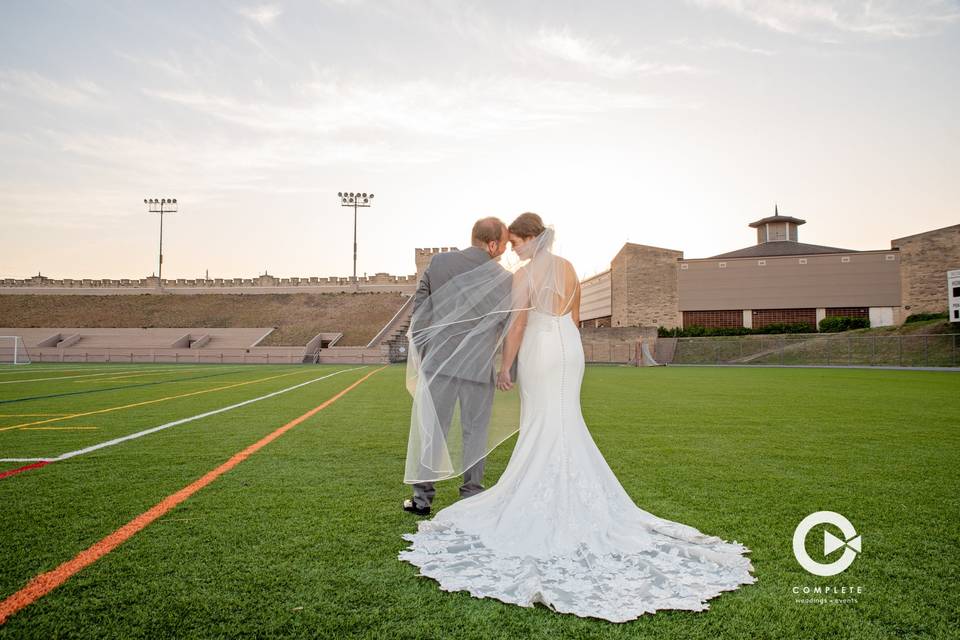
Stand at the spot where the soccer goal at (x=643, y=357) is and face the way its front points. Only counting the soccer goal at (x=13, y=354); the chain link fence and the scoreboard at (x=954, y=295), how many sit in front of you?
1

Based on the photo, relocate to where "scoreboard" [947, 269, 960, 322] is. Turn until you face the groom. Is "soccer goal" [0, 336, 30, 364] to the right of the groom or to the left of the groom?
right

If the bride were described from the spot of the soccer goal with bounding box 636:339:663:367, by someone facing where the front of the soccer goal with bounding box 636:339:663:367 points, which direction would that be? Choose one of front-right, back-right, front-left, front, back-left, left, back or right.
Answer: left

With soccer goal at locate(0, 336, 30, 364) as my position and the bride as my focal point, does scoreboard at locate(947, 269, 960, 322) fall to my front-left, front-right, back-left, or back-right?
front-left

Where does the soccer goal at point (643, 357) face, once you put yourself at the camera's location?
facing to the left of the viewer

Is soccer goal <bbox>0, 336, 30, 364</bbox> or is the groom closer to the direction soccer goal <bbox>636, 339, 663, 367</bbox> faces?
the soccer goal

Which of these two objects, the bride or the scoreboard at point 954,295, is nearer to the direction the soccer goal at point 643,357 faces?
the bride

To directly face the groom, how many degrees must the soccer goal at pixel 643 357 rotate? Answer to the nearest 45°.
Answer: approximately 90° to its left

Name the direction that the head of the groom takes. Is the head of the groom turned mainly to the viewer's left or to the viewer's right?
to the viewer's right

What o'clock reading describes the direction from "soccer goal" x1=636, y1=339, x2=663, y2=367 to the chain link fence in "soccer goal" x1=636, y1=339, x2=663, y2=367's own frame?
The chain link fence is roughly at 6 o'clock from the soccer goal.
